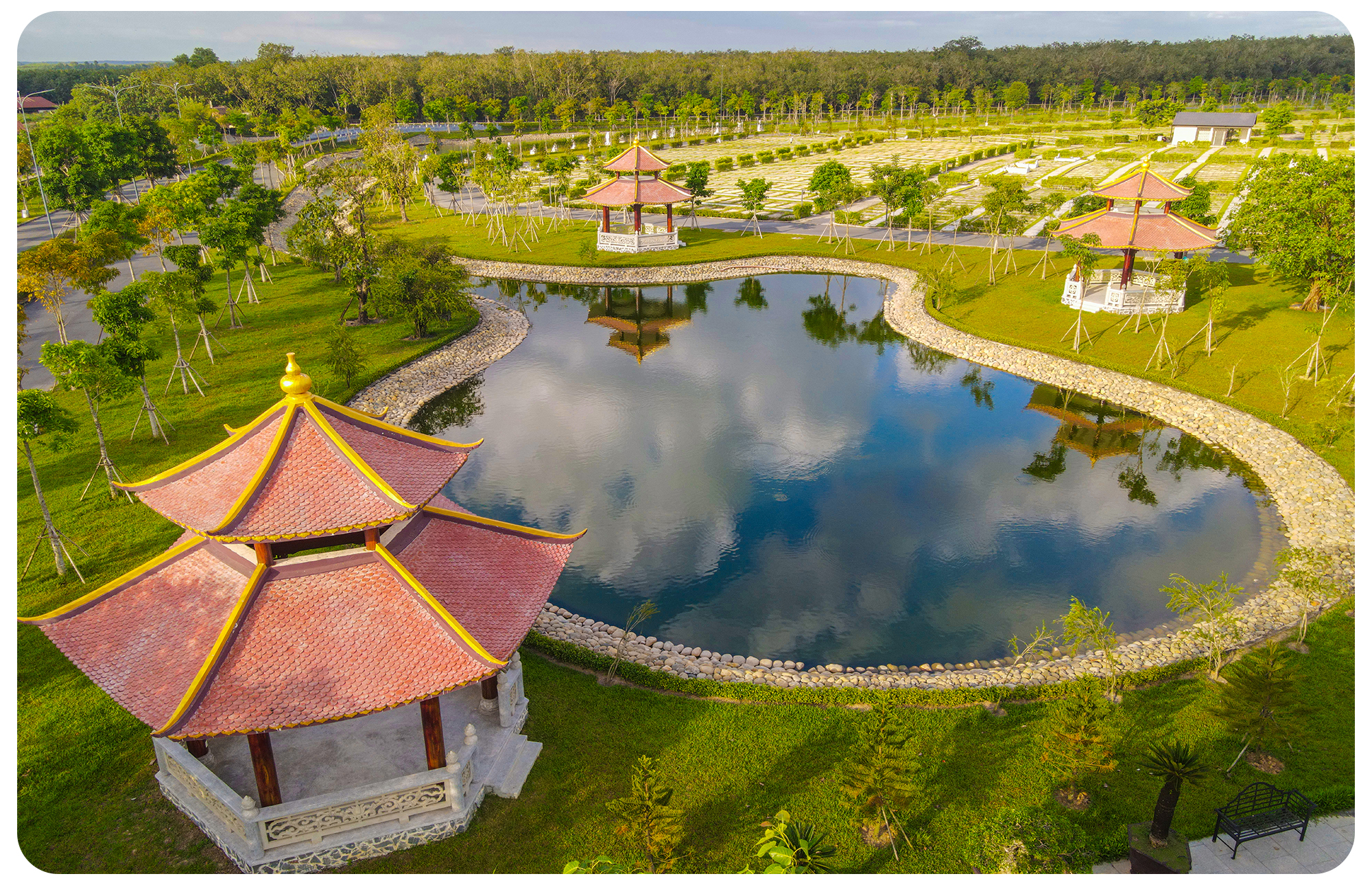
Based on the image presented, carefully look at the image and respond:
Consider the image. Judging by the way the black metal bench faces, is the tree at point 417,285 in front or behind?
behind

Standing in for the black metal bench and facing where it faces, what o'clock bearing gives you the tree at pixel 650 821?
The tree is roughly at 3 o'clock from the black metal bench.

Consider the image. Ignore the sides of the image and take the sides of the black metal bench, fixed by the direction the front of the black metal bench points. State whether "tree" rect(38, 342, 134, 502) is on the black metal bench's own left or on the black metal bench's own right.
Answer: on the black metal bench's own right

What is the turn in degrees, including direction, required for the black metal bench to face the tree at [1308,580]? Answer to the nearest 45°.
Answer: approximately 135° to its left

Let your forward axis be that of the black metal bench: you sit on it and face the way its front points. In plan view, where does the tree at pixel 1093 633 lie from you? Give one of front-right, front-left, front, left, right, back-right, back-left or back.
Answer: back

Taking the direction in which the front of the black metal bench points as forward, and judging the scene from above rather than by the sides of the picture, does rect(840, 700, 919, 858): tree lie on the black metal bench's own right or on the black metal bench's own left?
on the black metal bench's own right

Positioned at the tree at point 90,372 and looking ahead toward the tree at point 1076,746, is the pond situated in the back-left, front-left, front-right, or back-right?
front-left

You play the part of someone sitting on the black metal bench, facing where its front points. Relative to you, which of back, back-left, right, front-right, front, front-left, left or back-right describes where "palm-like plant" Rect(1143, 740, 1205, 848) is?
right

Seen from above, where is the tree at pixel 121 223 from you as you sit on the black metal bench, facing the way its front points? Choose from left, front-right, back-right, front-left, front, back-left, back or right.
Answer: back-right

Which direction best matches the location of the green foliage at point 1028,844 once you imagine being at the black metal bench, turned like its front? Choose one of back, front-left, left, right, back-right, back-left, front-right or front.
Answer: right

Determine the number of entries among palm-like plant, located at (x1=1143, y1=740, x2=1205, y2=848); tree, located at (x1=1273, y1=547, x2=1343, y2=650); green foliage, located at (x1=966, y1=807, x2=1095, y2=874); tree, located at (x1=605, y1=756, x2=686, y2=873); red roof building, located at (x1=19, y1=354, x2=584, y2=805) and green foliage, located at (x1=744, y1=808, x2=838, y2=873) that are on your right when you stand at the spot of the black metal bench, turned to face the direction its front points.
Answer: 5

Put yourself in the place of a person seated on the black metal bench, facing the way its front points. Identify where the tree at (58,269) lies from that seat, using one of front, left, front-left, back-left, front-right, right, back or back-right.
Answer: back-right

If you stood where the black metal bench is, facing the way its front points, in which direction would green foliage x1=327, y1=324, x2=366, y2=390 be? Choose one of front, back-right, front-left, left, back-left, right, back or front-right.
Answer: back-right

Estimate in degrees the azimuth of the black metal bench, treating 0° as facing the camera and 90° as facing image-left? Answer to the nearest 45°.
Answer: approximately 315°

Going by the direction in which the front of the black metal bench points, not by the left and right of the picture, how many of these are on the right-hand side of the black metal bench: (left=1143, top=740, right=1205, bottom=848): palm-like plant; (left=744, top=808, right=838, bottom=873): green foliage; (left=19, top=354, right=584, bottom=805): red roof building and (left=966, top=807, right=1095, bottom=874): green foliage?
4
